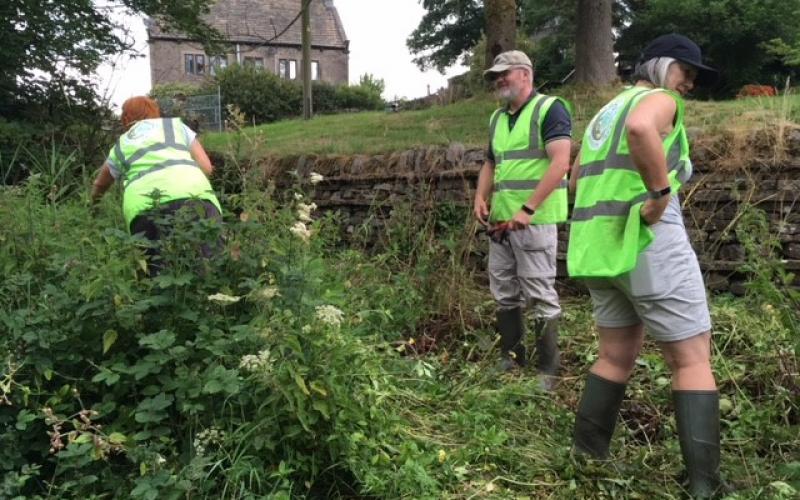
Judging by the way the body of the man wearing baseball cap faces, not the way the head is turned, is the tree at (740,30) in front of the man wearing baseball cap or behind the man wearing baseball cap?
behind

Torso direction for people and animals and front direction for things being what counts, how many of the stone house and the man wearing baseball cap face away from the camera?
0

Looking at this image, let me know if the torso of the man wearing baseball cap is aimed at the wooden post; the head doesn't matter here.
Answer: no

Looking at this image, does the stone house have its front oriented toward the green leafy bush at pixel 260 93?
yes

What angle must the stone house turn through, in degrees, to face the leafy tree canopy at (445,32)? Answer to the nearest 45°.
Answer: approximately 45° to its left

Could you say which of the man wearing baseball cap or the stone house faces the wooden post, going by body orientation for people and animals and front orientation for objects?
the stone house

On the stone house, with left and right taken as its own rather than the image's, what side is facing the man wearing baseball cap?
front

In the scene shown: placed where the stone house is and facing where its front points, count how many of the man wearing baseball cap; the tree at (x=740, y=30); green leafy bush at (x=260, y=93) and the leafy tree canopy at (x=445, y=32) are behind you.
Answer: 0

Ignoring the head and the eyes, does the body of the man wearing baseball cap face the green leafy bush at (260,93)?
no

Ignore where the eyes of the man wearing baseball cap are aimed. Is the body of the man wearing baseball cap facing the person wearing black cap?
no

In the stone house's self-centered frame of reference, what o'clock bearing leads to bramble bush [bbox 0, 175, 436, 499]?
The bramble bush is roughly at 12 o'clock from the stone house.

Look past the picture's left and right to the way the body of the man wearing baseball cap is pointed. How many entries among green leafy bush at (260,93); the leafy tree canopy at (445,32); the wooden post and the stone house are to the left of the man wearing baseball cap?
0

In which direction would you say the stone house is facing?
toward the camera

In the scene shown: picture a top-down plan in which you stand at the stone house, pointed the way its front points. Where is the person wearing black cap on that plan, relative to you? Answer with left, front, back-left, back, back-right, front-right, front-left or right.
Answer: front
